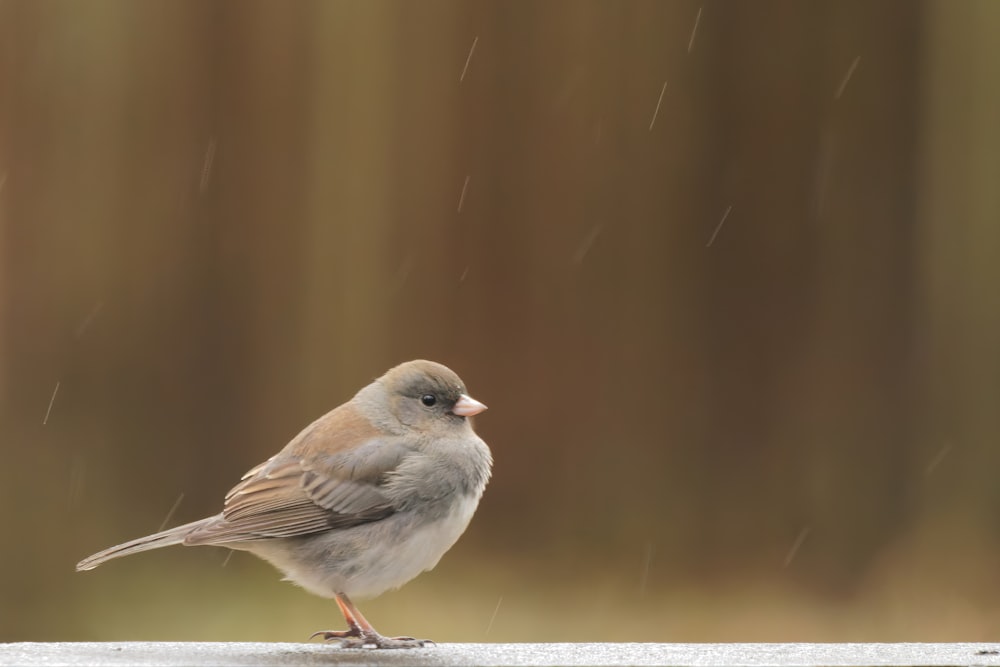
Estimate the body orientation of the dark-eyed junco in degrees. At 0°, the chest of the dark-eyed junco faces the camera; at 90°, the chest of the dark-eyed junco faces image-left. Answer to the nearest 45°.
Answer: approximately 270°
